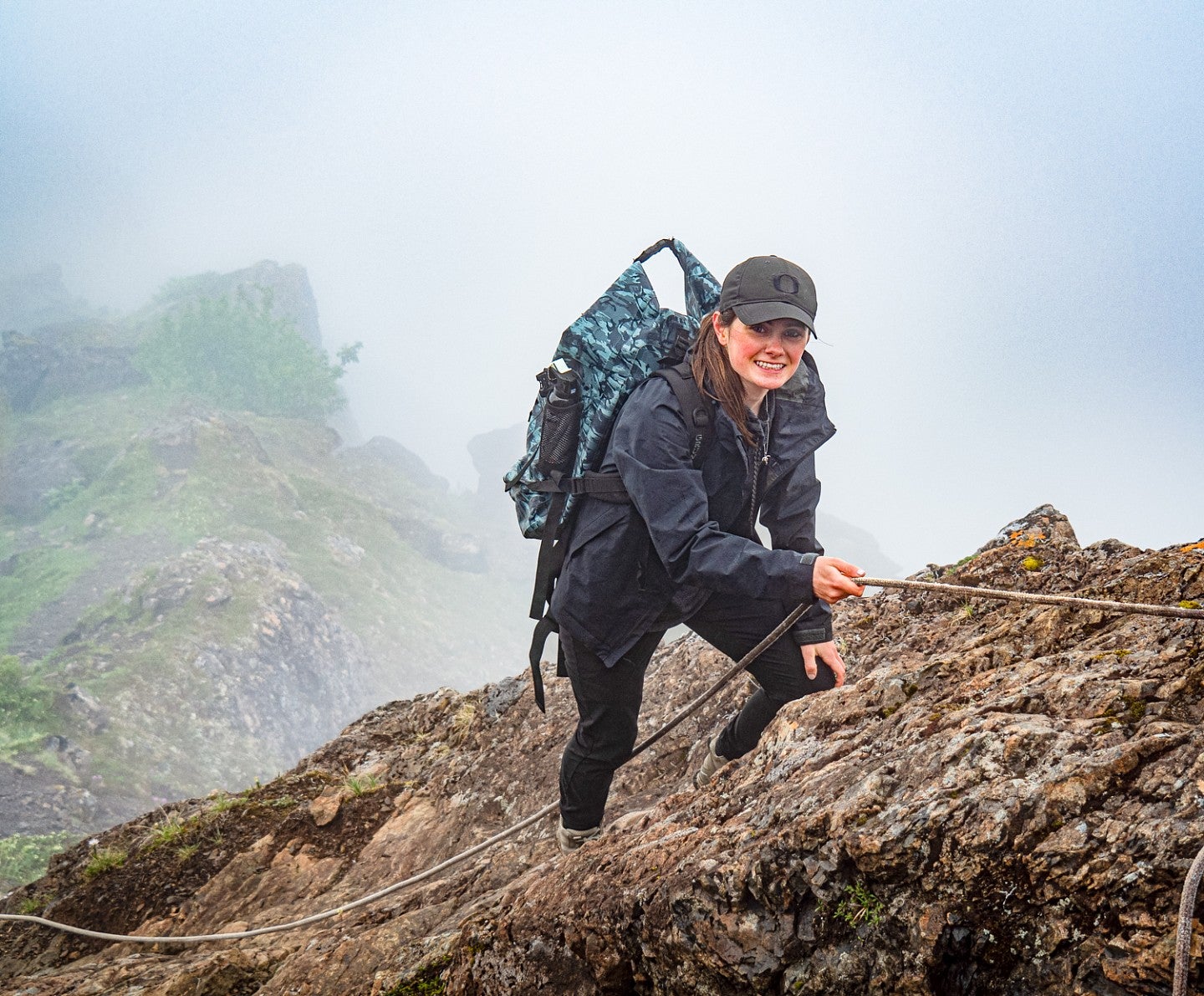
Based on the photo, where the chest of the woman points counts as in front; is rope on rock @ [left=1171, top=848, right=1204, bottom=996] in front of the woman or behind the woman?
in front

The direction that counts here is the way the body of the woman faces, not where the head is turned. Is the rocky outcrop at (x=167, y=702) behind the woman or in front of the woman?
behind

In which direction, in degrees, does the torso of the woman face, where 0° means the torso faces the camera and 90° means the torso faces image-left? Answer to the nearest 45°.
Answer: approximately 315°

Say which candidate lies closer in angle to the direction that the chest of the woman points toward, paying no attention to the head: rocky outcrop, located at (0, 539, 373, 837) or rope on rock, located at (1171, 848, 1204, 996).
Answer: the rope on rock
